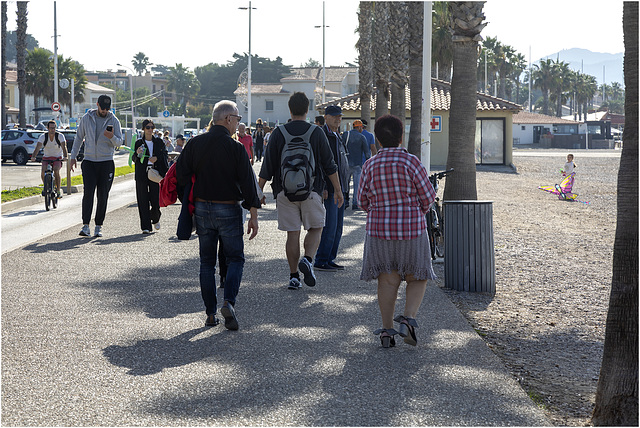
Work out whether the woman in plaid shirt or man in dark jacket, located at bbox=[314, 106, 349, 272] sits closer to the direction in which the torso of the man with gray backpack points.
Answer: the man in dark jacket

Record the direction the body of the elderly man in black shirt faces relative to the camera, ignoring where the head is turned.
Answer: away from the camera

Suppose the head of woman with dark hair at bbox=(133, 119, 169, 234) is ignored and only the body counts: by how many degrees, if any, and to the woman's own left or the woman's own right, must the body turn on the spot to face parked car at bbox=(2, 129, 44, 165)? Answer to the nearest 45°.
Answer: approximately 180°

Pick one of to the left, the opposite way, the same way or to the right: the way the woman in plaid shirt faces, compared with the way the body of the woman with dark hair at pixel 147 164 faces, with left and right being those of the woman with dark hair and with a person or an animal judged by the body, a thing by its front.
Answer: the opposite way

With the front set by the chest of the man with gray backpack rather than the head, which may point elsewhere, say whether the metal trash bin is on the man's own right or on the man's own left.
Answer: on the man's own right

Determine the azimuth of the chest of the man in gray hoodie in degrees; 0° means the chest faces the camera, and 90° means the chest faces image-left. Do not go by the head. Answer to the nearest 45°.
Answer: approximately 0°

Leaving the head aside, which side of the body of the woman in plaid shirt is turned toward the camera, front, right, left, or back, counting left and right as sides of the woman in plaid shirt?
back

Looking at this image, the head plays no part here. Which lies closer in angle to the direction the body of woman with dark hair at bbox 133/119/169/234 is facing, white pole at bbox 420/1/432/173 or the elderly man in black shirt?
the elderly man in black shirt
